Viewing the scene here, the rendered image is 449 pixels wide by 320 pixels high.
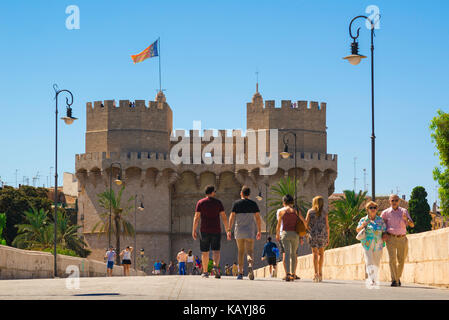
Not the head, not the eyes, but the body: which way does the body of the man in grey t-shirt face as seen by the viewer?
away from the camera

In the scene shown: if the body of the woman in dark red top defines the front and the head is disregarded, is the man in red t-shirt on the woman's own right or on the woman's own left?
on the woman's own left

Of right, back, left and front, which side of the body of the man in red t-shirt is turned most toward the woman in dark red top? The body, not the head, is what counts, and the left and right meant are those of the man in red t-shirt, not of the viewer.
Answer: right

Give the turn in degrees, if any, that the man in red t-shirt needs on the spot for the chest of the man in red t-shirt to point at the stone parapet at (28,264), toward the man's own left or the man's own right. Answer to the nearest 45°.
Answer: approximately 45° to the man's own left

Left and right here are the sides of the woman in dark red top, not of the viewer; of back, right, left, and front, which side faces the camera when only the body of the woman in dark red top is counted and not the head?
back

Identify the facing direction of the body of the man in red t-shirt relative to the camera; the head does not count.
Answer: away from the camera
